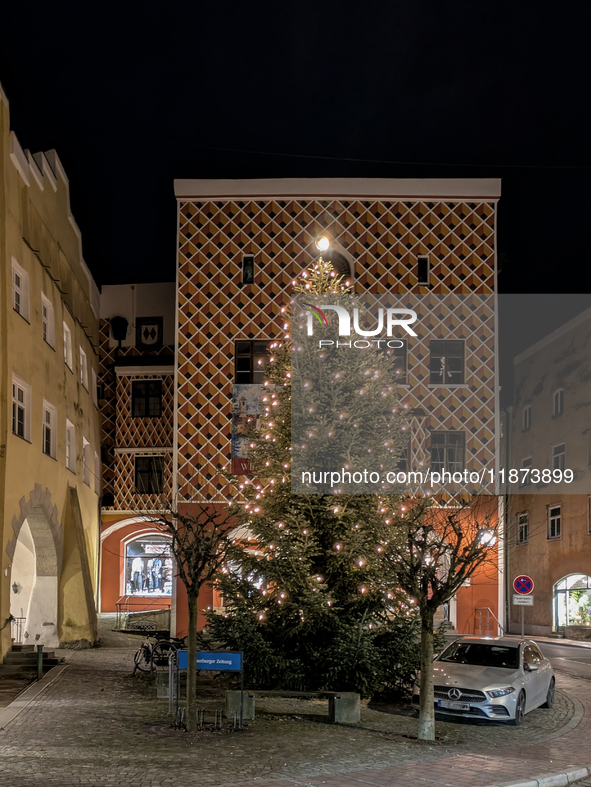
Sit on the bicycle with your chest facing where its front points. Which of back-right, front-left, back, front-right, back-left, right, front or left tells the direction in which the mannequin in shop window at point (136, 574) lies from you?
back-right

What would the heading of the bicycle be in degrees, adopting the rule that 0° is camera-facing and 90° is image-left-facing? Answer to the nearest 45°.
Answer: approximately 45°

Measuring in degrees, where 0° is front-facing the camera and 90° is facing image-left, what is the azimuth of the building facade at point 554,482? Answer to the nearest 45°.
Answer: approximately 45°

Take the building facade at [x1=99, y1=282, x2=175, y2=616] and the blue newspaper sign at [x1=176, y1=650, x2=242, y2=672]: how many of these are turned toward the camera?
2

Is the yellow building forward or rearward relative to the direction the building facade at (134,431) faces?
forward

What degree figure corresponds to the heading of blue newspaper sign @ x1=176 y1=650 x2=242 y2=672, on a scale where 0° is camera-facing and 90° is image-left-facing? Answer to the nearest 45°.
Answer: approximately 0°
